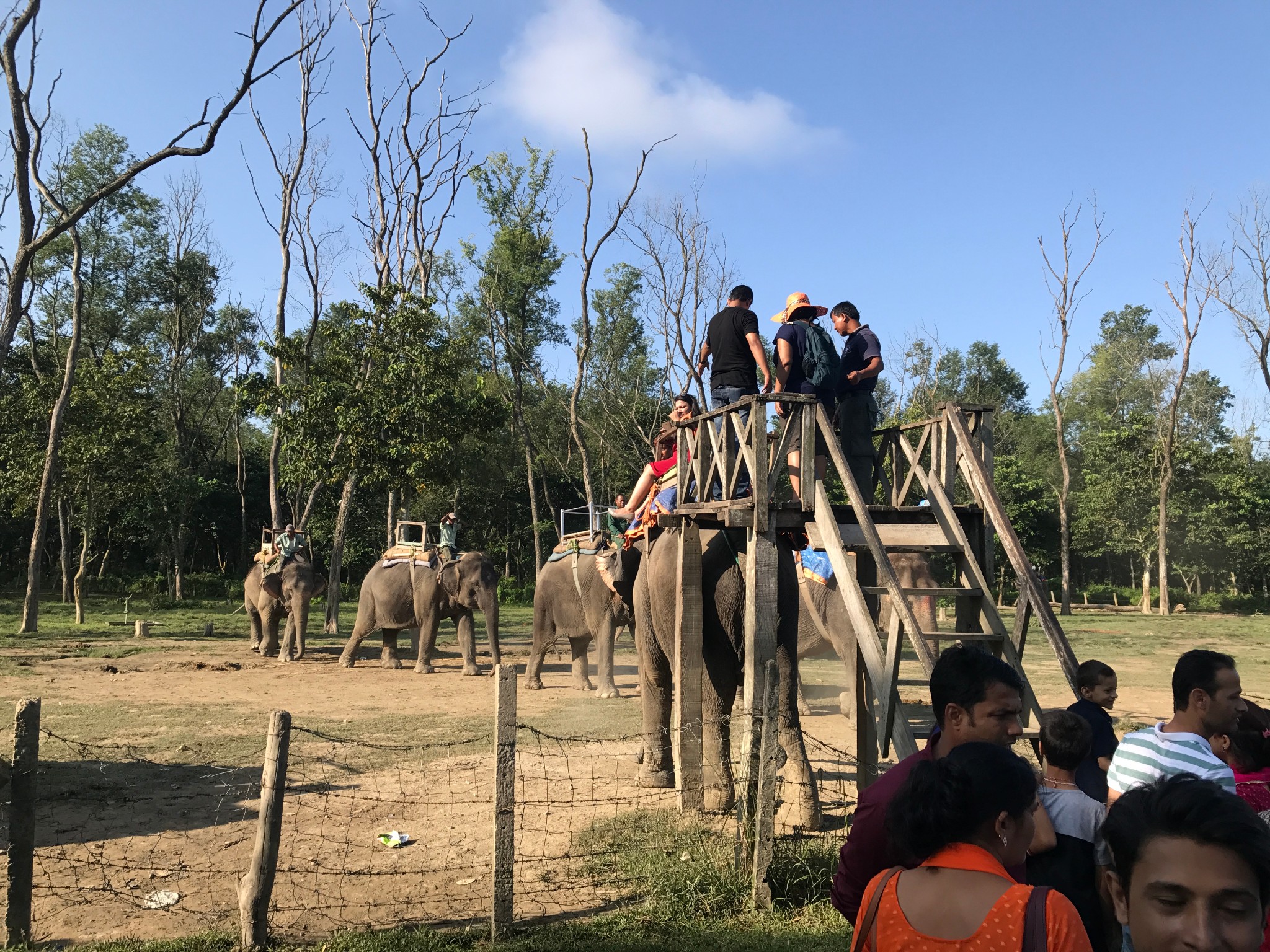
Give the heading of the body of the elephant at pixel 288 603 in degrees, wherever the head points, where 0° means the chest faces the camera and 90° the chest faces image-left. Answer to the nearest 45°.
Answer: approximately 315°

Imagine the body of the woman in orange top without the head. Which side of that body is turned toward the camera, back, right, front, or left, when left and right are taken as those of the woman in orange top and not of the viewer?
back

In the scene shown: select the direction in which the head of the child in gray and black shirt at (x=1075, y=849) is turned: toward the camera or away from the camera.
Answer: away from the camera

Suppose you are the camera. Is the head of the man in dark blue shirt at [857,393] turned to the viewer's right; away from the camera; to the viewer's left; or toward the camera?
to the viewer's left

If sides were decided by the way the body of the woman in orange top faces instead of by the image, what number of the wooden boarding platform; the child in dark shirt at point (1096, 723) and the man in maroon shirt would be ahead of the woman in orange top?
3
